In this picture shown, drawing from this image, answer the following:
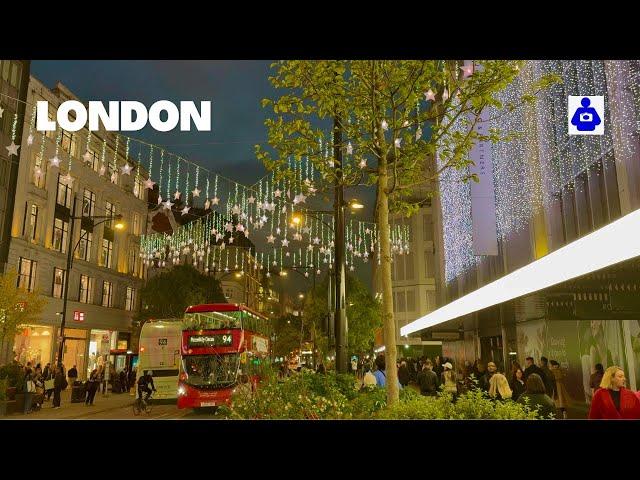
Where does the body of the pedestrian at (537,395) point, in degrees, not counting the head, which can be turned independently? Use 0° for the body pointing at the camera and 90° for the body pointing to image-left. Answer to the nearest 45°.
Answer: approximately 180°

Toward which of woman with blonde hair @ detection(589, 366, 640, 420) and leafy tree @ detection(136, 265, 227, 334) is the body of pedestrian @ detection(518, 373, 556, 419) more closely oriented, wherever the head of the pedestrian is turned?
the leafy tree

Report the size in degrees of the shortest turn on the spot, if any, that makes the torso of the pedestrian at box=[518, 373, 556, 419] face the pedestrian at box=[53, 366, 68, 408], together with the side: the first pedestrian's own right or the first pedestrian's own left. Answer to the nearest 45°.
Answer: approximately 90° to the first pedestrian's own left

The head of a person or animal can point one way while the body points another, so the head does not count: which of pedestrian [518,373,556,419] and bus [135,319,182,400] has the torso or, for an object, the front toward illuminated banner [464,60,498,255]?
the pedestrian

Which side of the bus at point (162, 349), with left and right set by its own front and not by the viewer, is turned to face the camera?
back

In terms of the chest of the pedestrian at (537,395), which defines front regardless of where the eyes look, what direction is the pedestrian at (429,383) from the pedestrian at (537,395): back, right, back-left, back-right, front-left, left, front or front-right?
front-left

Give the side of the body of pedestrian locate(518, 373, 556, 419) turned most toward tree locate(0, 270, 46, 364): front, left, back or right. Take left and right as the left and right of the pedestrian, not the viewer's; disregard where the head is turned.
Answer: left
